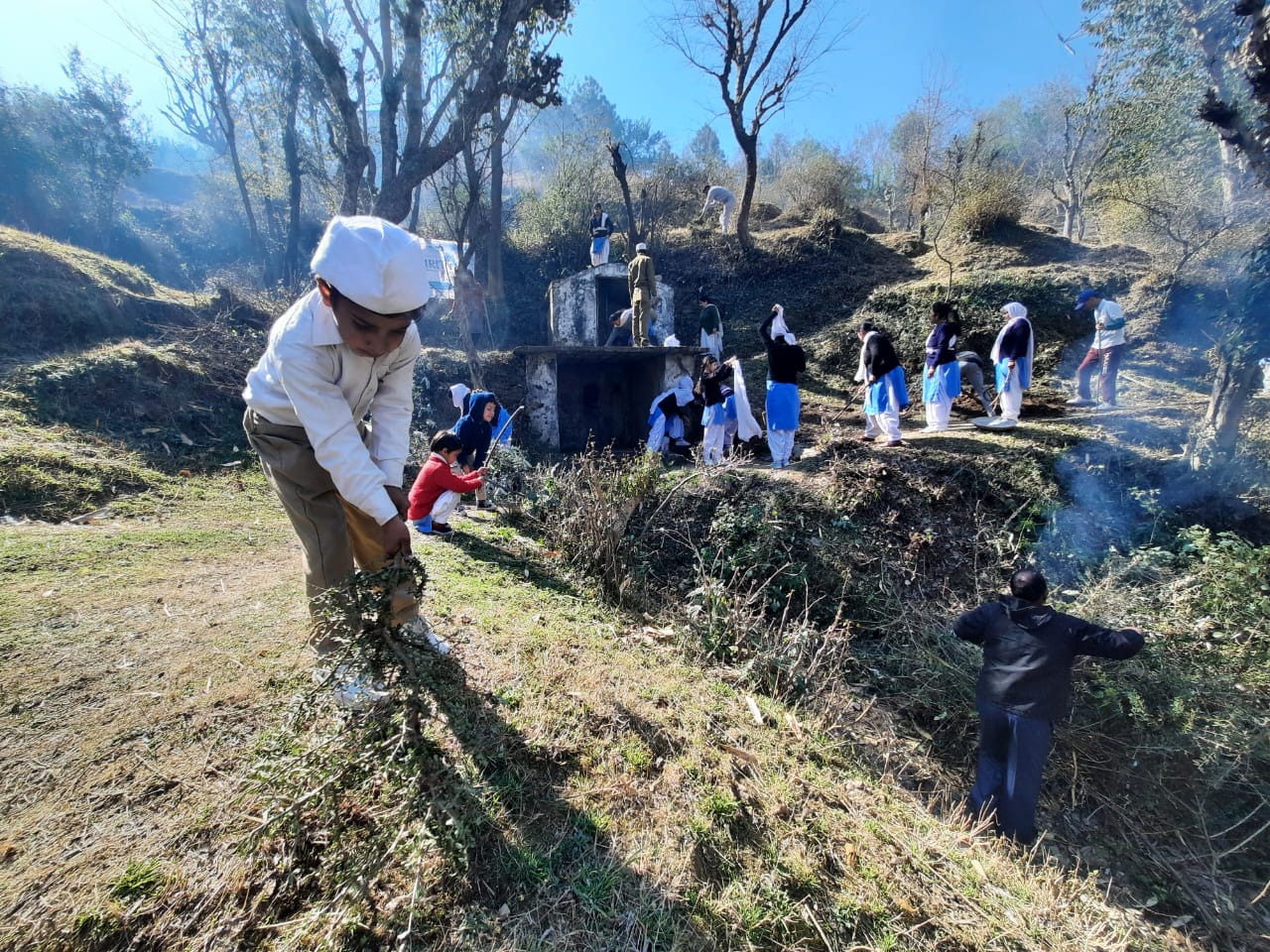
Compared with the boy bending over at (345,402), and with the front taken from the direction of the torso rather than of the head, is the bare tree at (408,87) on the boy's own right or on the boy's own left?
on the boy's own left

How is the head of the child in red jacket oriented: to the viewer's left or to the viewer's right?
to the viewer's right

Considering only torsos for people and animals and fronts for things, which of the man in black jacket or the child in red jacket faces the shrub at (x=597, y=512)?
the child in red jacket

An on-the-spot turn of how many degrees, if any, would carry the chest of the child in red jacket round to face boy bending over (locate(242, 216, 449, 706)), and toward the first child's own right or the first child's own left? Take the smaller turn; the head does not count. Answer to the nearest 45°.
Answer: approximately 90° to the first child's own right

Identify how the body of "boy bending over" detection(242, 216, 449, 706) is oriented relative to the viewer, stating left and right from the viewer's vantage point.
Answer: facing the viewer and to the right of the viewer

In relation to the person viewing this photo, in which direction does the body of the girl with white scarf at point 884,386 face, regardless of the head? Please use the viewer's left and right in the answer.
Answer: facing to the left of the viewer

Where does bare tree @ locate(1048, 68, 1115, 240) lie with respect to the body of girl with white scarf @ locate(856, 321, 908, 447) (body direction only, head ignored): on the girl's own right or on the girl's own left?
on the girl's own right

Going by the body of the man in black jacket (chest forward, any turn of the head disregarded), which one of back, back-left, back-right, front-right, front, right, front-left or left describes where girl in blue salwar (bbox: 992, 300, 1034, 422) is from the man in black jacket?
front

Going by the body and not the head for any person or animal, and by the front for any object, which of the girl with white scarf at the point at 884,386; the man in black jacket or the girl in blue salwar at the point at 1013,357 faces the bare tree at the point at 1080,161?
the man in black jacket

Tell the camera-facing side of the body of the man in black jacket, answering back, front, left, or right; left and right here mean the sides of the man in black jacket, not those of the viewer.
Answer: back

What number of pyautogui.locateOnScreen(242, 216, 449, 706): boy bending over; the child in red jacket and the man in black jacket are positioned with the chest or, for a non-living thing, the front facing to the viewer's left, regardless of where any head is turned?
0

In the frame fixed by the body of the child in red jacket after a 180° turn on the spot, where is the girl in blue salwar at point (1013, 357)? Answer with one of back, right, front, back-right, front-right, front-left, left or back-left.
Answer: back

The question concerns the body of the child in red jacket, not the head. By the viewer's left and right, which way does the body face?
facing to the right of the viewer
